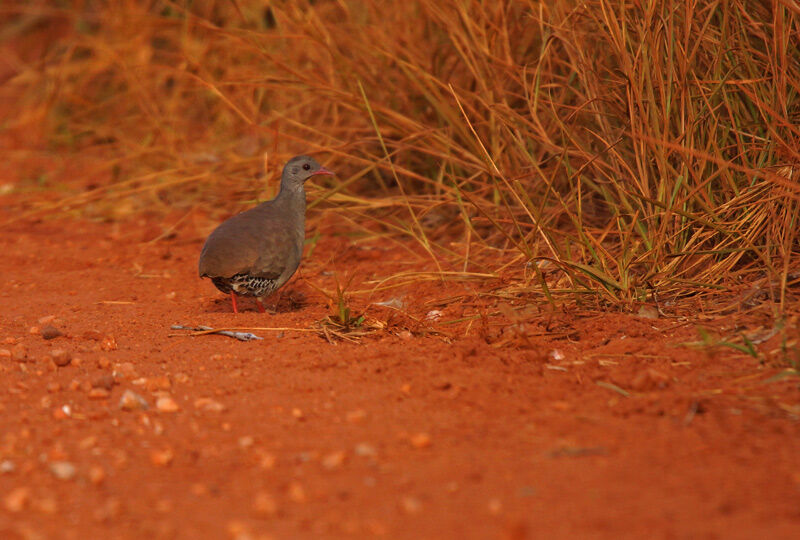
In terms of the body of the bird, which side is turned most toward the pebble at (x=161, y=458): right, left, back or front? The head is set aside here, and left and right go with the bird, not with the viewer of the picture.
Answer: right

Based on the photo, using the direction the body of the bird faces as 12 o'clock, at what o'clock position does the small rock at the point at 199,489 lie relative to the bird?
The small rock is roughly at 3 o'clock from the bird.

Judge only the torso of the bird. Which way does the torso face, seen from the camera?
to the viewer's right

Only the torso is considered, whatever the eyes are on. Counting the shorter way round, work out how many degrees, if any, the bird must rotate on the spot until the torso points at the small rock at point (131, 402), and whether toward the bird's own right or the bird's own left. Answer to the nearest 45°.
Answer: approximately 90° to the bird's own right

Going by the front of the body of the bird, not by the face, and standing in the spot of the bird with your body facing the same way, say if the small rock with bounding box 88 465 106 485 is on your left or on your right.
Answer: on your right

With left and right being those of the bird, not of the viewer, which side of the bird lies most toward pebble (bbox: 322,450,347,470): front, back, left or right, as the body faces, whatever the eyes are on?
right

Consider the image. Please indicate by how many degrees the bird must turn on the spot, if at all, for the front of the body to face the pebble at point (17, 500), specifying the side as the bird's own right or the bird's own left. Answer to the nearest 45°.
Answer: approximately 90° to the bird's own right

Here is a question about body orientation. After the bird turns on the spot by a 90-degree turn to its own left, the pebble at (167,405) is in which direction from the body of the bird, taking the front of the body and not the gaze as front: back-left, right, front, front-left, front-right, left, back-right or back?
back

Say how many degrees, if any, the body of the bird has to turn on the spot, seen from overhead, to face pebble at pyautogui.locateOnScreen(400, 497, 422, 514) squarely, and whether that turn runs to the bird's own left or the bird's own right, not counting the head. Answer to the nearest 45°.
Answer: approximately 90° to the bird's own right

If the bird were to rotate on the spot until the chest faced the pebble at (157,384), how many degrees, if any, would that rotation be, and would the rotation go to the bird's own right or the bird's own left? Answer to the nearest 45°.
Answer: approximately 90° to the bird's own right

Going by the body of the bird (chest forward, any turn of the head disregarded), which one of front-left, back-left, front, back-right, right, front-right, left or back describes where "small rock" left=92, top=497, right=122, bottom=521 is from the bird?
right

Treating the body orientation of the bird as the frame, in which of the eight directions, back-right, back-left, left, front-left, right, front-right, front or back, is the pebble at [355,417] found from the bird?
right
